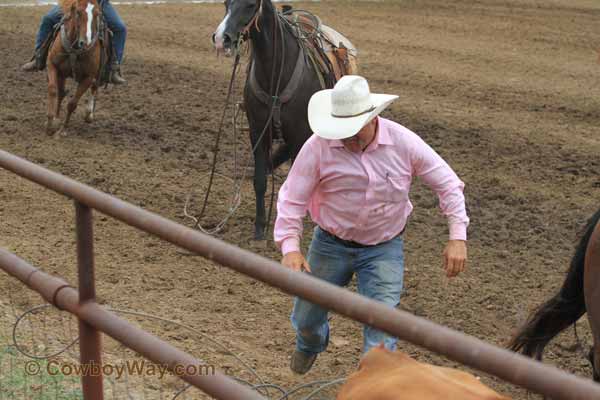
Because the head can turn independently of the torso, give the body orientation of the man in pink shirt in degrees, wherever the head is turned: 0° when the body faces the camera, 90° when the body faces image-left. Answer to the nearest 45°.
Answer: approximately 0°

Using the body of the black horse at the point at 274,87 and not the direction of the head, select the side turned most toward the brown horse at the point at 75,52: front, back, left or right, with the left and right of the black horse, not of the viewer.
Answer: right

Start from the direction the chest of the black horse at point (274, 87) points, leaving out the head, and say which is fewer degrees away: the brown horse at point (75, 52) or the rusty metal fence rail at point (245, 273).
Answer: the rusty metal fence rail

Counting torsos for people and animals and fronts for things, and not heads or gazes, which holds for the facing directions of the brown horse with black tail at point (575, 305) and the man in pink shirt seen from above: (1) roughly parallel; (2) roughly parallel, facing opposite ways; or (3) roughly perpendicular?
roughly perpendicular

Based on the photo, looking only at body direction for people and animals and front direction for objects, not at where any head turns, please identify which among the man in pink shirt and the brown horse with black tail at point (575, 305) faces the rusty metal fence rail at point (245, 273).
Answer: the man in pink shirt

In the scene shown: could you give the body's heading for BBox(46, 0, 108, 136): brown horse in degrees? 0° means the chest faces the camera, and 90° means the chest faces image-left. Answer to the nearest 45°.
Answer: approximately 0°

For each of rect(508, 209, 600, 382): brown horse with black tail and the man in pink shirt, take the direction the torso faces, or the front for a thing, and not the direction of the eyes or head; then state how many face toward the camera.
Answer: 1

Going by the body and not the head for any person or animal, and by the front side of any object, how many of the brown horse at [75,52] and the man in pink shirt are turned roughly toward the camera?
2

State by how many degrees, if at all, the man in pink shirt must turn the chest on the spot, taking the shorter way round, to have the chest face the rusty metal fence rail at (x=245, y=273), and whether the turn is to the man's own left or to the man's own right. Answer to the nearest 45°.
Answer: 0° — they already face it

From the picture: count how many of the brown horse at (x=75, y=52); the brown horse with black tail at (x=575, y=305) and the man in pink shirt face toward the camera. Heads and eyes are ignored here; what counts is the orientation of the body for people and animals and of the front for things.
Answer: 2

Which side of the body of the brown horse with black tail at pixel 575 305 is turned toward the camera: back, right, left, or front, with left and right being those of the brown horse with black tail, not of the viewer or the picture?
right

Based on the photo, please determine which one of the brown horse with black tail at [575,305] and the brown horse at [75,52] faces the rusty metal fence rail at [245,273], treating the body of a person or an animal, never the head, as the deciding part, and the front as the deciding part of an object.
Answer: the brown horse at [75,52]

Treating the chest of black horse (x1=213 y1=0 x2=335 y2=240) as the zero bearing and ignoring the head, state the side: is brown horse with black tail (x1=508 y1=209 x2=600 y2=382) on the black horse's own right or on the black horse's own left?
on the black horse's own left
